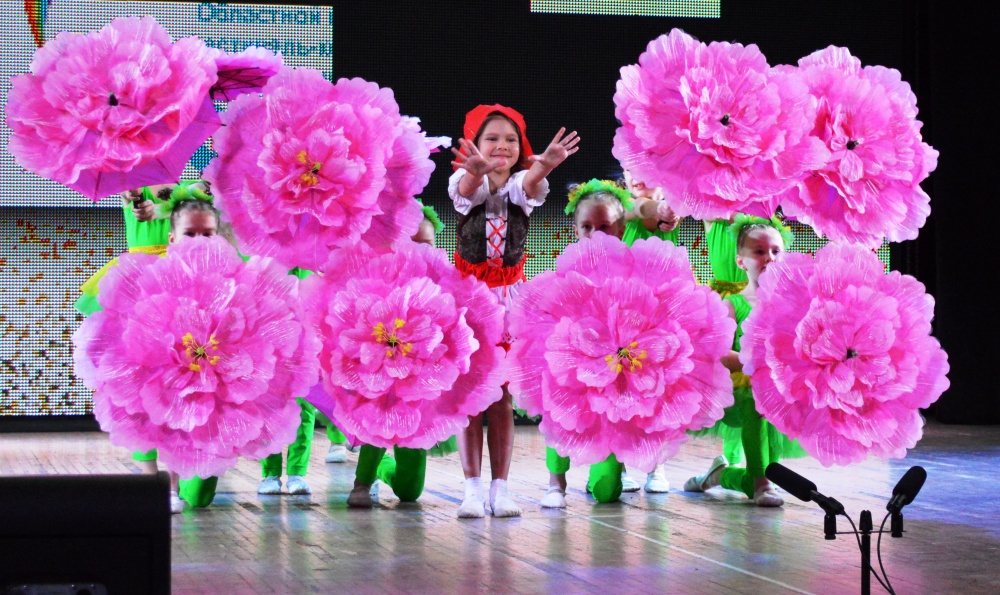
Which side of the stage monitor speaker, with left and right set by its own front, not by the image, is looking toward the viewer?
back

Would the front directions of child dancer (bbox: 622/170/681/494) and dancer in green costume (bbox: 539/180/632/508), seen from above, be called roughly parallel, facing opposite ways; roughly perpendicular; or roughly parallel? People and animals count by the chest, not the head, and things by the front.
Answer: roughly parallel

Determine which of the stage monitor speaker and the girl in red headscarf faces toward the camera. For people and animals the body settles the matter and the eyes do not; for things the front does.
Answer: the girl in red headscarf

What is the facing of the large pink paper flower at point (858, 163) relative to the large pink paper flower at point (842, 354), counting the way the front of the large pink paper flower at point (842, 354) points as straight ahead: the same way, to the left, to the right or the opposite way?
the same way

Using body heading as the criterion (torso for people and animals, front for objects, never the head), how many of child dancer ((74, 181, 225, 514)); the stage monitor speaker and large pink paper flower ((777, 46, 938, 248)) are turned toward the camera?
2

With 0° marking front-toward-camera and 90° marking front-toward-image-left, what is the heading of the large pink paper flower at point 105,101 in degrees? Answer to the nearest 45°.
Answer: approximately 0°

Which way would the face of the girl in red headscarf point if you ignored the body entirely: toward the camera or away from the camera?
toward the camera

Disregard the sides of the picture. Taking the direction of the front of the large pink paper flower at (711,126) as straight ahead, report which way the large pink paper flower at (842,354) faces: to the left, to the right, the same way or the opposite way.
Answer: the same way

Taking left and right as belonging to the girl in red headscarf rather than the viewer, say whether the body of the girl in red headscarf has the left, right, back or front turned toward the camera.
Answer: front

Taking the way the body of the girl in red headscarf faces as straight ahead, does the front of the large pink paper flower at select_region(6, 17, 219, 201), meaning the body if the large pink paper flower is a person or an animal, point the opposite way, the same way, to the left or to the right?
the same way

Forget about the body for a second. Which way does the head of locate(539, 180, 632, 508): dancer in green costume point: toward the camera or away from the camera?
toward the camera

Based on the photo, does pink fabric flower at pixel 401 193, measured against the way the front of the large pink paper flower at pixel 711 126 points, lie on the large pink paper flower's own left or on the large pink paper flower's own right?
on the large pink paper flower's own right

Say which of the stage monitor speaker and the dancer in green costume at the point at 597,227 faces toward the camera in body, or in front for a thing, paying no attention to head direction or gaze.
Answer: the dancer in green costume

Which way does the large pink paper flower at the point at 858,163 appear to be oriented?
toward the camera

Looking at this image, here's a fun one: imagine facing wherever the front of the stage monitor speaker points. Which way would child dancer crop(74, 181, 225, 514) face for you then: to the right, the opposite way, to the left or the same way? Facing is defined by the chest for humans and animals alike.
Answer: the opposite way

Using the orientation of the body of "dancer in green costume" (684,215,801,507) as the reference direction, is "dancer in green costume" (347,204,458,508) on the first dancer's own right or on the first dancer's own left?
on the first dancer's own right
